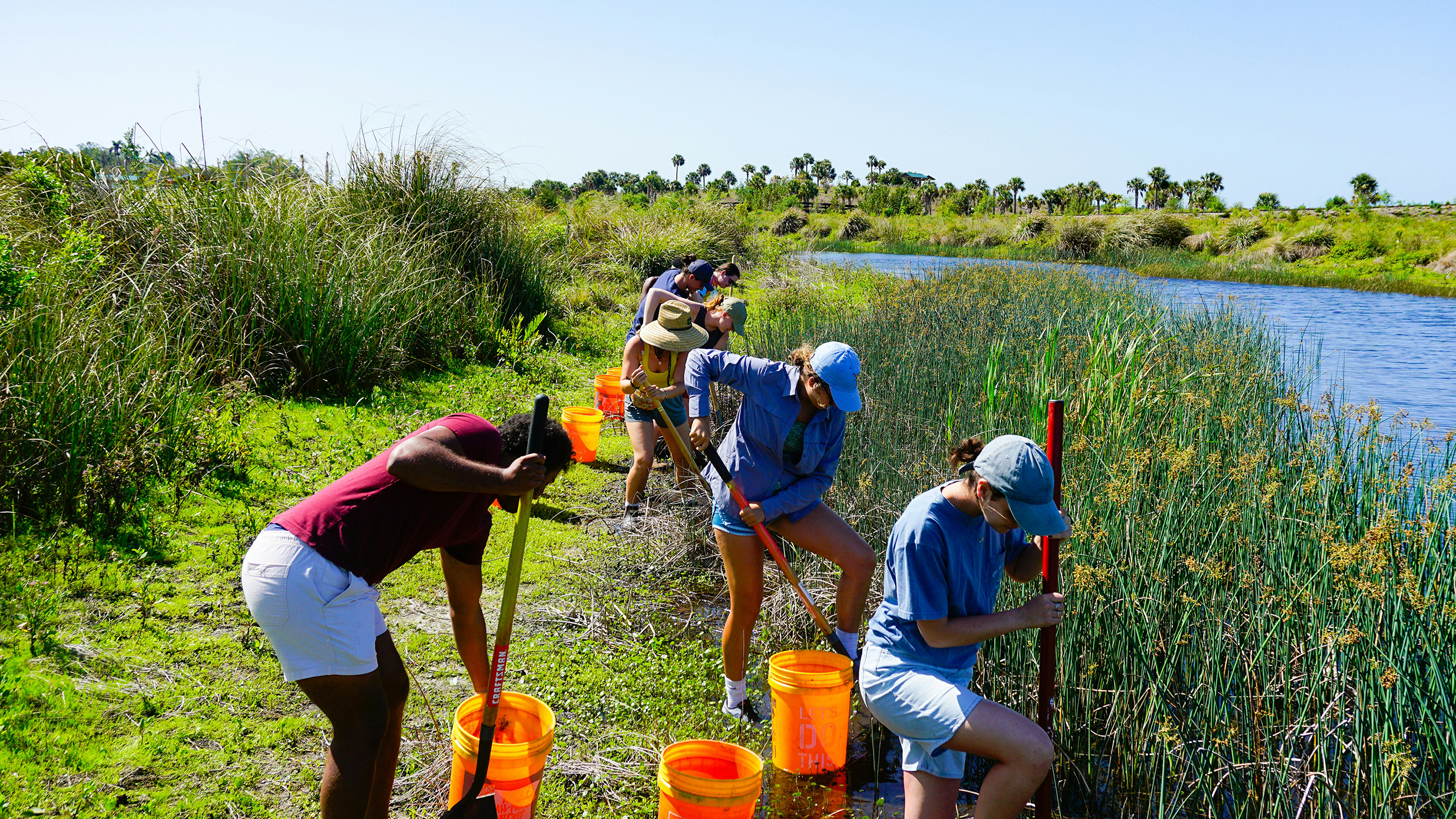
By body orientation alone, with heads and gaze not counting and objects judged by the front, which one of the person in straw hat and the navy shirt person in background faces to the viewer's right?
the navy shirt person in background

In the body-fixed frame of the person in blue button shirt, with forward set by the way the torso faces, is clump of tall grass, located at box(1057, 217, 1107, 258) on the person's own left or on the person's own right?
on the person's own left

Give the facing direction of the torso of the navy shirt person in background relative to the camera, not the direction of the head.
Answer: to the viewer's right

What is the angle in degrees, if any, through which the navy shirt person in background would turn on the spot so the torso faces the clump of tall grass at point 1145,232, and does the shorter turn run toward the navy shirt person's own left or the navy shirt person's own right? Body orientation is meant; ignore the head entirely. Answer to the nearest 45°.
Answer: approximately 45° to the navy shirt person's own left

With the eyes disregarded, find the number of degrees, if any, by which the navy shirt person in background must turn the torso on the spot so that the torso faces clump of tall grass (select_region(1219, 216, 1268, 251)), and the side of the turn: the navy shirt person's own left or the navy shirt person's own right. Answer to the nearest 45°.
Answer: approximately 45° to the navy shirt person's own left

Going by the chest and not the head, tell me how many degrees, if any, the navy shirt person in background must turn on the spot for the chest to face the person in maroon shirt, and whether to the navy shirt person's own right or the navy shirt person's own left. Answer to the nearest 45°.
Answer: approximately 90° to the navy shirt person's own right

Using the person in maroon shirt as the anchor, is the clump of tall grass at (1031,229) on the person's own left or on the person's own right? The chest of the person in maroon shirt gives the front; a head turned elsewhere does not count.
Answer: on the person's own left

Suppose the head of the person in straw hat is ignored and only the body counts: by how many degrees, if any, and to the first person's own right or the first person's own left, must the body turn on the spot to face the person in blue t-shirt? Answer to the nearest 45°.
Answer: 0° — they already face them

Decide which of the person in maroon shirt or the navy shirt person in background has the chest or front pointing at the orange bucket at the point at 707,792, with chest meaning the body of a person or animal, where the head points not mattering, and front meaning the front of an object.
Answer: the person in maroon shirt

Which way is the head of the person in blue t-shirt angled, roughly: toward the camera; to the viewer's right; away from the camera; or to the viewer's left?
to the viewer's right

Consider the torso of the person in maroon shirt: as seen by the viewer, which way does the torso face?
to the viewer's right

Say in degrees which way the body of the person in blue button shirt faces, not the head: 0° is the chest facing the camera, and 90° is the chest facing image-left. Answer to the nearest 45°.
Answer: approximately 315°

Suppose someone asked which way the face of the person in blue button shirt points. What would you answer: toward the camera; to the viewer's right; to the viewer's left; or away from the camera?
to the viewer's right

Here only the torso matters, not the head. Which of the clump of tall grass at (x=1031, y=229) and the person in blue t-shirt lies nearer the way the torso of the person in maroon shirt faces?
the person in blue t-shirt

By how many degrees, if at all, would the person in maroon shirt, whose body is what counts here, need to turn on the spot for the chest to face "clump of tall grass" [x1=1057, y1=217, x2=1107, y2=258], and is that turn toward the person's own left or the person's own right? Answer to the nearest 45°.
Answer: approximately 45° to the person's own left
